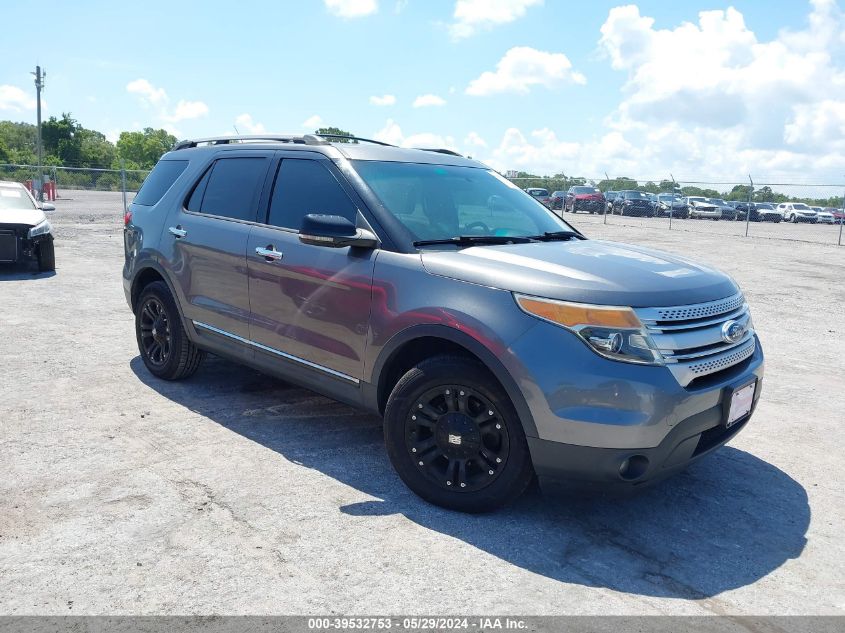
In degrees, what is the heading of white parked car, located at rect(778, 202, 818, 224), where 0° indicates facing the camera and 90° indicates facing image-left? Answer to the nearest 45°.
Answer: approximately 315°

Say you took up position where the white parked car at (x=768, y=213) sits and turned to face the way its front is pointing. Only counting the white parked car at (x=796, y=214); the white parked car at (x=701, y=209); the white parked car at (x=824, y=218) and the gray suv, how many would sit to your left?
2

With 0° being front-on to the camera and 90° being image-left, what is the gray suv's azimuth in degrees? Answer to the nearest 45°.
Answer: approximately 315°

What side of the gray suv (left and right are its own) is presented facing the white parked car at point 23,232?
back

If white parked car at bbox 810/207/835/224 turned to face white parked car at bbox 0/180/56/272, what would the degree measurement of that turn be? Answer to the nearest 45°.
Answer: approximately 45° to its right

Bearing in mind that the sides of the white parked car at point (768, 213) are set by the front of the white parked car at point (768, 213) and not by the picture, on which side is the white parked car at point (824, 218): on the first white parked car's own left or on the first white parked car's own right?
on the first white parked car's own left
